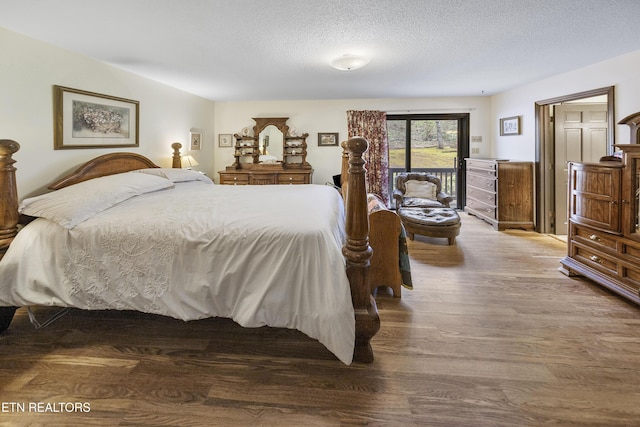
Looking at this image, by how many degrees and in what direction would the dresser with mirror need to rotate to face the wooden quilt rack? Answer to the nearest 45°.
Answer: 0° — it already faces it

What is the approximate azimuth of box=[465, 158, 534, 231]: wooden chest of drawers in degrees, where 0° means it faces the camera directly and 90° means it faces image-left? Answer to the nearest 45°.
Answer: approximately 45°

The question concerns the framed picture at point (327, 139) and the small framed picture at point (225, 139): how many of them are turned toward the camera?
2

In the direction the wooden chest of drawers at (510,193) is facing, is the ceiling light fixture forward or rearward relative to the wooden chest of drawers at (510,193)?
forward

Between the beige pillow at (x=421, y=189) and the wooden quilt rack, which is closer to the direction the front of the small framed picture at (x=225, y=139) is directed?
the wooden quilt rack
